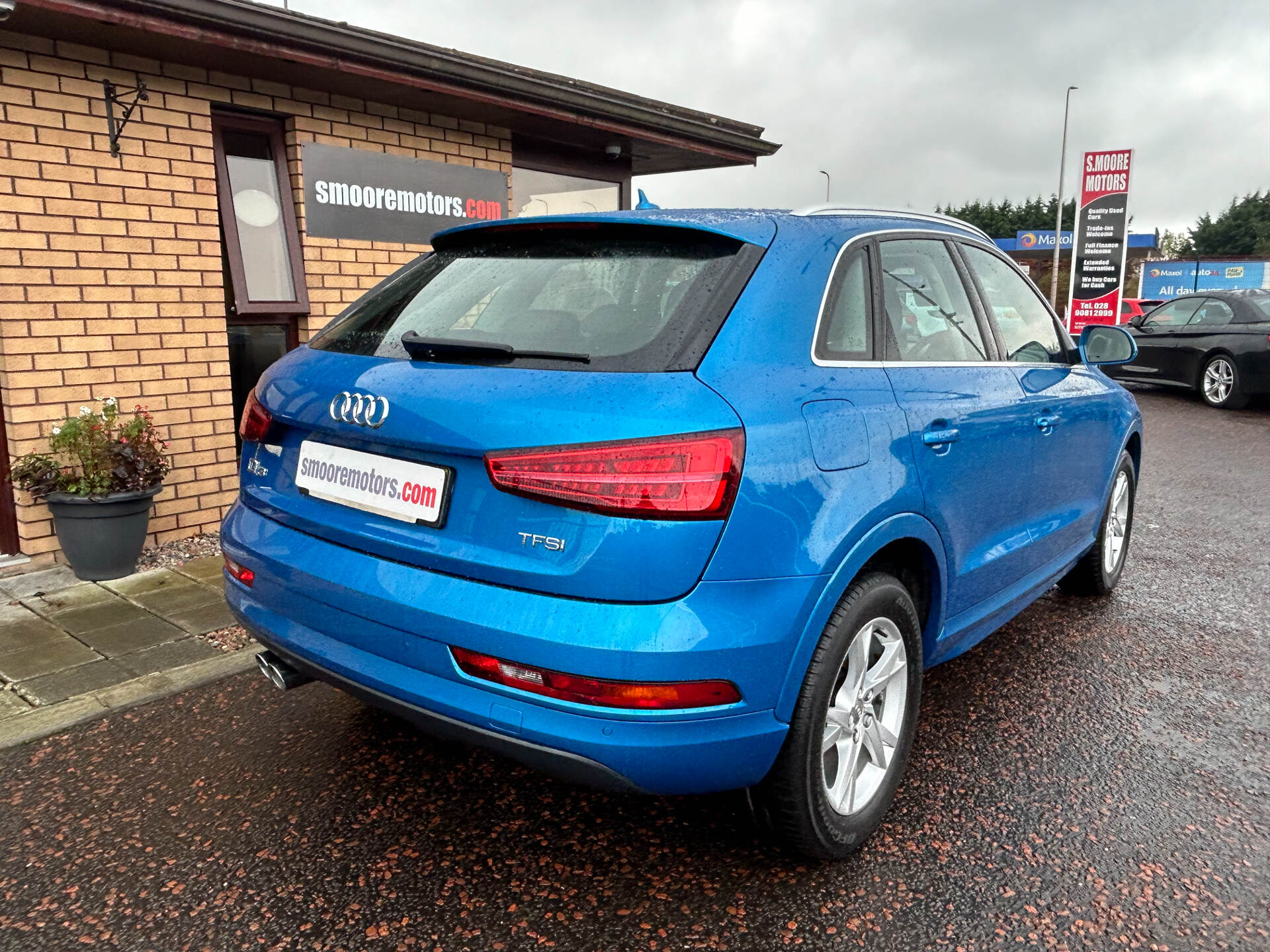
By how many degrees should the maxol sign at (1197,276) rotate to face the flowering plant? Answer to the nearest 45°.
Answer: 0° — it already faces it

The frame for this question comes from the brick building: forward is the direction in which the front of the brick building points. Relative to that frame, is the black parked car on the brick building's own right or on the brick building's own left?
on the brick building's own left

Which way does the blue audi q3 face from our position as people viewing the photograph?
facing away from the viewer and to the right of the viewer

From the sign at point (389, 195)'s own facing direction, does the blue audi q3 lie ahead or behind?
ahead

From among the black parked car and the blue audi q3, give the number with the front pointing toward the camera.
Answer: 0

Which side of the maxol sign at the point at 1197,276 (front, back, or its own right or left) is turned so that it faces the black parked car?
front

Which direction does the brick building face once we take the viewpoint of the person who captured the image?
facing the viewer and to the right of the viewer

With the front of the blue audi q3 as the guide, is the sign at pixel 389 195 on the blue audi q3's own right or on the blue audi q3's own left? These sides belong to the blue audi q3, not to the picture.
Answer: on the blue audi q3's own left

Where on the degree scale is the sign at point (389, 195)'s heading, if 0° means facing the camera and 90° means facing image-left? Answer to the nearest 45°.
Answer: approximately 315°

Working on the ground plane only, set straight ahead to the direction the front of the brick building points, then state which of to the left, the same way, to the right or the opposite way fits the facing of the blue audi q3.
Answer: to the left

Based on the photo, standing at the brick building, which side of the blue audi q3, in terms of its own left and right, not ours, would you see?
left

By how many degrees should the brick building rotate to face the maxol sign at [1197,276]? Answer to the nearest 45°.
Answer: approximately 90° to its left

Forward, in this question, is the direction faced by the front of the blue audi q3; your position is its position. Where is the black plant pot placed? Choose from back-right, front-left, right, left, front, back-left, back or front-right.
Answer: left

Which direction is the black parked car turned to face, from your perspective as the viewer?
facing away from the viewer and to the left of the viewer
